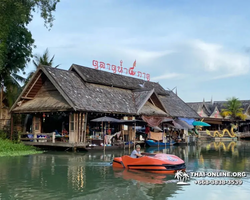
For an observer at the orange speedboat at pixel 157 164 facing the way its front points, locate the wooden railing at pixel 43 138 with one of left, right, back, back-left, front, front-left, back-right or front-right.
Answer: back-left

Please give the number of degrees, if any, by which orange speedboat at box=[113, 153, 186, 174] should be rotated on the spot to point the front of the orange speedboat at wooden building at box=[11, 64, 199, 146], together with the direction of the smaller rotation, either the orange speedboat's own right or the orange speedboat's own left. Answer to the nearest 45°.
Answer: approximately 135° to the orange speedboat's own left

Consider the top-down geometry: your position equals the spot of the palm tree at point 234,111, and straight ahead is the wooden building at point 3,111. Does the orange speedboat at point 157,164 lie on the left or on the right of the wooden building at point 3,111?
left

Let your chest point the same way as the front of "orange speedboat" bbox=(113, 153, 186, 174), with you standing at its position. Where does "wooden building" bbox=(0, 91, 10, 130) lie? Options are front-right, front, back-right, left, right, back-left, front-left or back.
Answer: back-left

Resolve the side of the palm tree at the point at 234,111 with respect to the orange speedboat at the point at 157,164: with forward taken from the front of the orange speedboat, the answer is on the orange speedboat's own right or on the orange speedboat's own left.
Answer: on the orange speedboat's own left

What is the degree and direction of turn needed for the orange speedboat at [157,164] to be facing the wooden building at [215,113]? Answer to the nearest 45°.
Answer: approximately 90° to its left

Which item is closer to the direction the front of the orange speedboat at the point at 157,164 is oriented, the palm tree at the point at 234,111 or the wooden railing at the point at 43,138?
the palm tree

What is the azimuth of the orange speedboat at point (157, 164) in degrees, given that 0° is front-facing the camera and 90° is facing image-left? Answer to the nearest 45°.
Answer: approximately 270°

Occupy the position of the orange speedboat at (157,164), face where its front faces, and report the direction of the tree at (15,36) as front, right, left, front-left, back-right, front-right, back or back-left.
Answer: back-left
